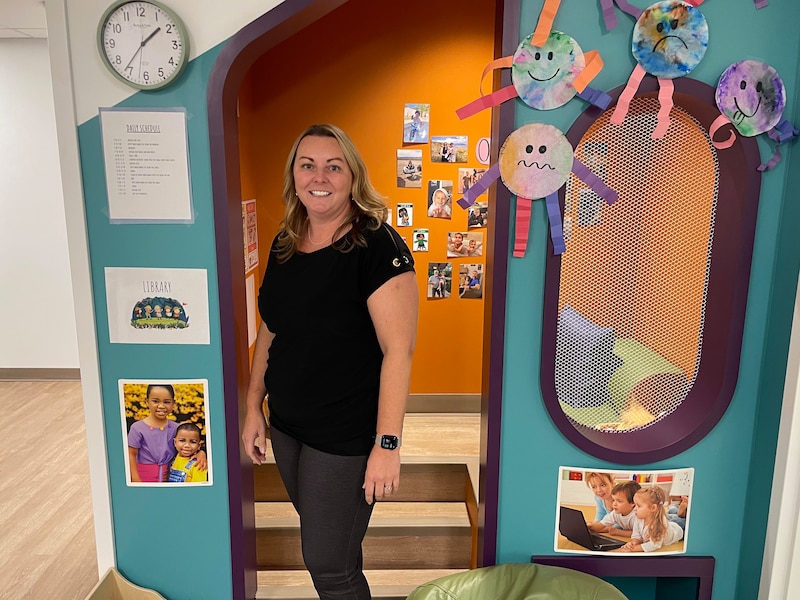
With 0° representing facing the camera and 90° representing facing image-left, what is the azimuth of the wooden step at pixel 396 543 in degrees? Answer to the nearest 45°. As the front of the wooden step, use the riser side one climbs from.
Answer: approximately 0°

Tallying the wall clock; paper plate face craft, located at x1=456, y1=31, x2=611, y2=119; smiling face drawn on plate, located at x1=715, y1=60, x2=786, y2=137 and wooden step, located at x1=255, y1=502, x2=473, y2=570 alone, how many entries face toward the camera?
4

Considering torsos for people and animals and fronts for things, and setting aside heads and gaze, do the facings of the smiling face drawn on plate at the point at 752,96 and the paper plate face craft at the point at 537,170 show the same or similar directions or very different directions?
same or similar directions

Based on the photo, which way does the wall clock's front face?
toward the camera

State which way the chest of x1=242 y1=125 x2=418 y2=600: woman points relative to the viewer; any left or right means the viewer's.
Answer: facing the viewer and to the left of the viewer

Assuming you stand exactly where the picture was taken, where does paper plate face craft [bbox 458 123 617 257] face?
facing the viewer

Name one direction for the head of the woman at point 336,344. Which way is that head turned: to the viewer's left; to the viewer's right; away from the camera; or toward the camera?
toward the camera

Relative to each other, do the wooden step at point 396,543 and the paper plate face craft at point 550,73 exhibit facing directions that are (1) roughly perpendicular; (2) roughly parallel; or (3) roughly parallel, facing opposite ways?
roughly parallel

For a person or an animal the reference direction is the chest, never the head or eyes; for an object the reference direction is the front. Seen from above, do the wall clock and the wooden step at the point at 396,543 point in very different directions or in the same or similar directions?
same or similar directions

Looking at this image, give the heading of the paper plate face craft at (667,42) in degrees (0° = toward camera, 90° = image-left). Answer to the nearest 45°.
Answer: approximately 0°

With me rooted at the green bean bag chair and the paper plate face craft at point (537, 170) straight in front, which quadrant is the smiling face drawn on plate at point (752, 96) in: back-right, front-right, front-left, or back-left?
front-right
